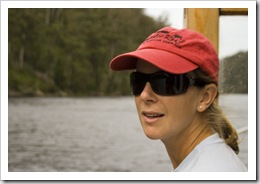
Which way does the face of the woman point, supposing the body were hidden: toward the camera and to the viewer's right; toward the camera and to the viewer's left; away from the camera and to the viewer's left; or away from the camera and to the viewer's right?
toward the camera and to the viewer's left

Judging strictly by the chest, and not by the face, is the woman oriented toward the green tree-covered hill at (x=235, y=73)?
no
